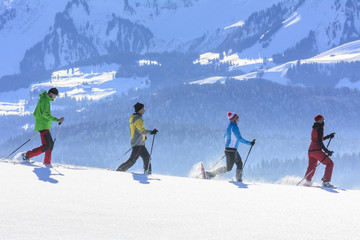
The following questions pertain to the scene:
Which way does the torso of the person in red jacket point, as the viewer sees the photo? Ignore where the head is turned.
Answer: to the viewer's right

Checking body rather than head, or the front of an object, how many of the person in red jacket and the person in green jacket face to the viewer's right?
2

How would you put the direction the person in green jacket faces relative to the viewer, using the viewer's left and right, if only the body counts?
facing to the right of the viewer

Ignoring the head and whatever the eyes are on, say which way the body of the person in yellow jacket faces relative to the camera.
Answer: to the viewer's right

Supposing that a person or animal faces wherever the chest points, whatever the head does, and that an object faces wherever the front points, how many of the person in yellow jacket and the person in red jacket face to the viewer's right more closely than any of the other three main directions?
2

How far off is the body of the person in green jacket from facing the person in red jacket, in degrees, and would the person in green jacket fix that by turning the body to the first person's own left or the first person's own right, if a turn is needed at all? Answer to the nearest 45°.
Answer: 0° — they already face them

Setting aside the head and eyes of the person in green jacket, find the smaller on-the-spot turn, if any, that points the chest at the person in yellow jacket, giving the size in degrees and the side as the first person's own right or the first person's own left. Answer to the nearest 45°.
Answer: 0° — they already face them

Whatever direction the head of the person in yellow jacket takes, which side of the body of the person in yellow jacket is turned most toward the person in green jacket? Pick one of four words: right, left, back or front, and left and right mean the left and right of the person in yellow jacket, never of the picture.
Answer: back
